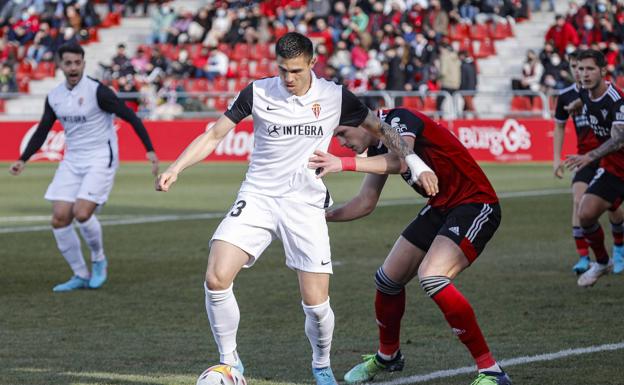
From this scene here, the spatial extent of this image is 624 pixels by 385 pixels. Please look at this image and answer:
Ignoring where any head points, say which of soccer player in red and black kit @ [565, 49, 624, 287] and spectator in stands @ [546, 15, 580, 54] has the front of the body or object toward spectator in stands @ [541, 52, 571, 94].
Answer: spectator in stands @ [546, 15, 580, 54]

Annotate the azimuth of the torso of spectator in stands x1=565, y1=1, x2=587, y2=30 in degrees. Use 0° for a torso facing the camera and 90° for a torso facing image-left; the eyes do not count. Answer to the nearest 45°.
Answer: approximately 0°

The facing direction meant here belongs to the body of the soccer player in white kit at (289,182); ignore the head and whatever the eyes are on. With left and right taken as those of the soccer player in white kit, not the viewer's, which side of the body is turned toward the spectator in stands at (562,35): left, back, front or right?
back

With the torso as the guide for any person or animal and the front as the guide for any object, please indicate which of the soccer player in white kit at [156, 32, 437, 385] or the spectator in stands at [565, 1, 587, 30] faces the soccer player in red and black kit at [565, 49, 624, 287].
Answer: the spectator in stands

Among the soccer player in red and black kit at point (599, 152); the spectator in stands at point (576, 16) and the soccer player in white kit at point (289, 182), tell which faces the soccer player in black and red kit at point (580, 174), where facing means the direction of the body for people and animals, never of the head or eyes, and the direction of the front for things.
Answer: the spectator in stands

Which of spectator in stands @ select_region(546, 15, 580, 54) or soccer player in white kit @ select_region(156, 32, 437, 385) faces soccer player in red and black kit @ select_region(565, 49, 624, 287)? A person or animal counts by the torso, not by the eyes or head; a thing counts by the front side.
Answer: the spectator in stands

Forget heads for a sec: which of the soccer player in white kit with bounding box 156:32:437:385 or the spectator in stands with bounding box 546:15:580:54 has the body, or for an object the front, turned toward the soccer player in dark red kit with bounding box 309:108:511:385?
the spectator in stands

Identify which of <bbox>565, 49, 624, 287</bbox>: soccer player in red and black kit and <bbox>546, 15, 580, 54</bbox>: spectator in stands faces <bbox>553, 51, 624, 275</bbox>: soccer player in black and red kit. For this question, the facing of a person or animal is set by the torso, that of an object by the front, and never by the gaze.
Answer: the spectator in stands

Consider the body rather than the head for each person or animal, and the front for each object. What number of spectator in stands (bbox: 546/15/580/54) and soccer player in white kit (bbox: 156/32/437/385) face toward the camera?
2
